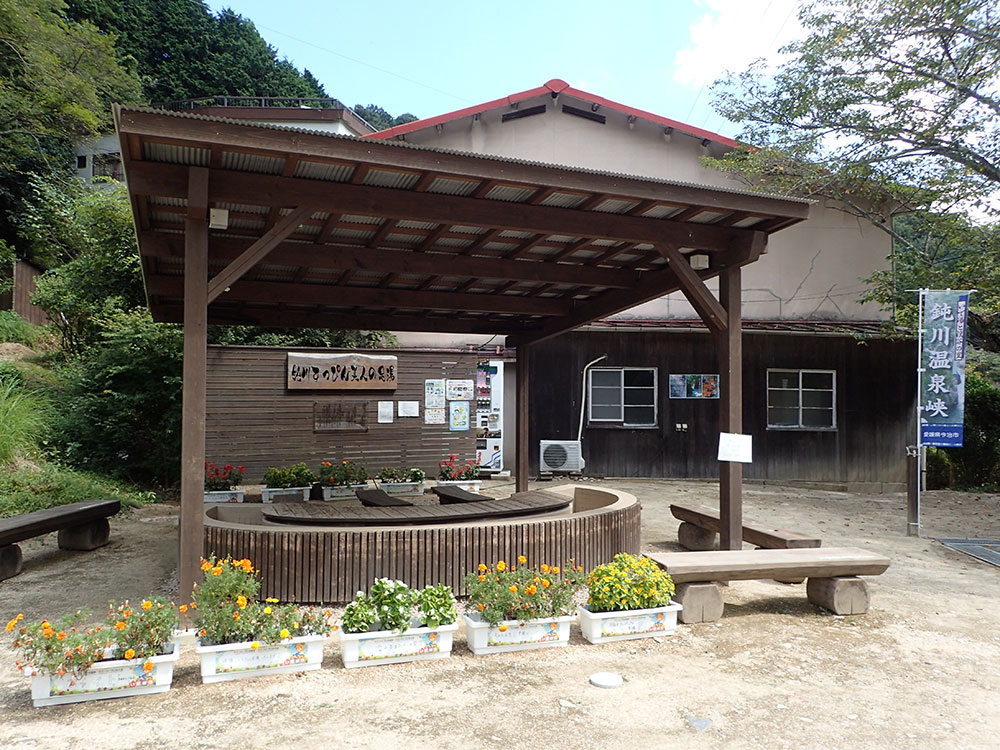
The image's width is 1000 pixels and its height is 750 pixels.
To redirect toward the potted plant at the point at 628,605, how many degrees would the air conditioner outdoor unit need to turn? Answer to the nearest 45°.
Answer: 0° — it already faces it

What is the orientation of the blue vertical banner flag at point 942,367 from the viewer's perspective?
toward the camera

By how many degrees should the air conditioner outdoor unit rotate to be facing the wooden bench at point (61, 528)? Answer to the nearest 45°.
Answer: approximately 45° to its right

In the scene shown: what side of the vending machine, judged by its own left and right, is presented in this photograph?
front

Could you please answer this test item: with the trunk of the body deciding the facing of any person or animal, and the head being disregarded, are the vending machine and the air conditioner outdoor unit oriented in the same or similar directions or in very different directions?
same or similar directions

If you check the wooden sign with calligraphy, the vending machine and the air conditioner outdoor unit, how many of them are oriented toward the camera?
3

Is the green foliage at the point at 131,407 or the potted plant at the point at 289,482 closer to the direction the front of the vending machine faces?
the potted plant

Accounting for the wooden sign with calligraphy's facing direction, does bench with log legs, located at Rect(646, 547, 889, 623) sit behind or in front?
in front

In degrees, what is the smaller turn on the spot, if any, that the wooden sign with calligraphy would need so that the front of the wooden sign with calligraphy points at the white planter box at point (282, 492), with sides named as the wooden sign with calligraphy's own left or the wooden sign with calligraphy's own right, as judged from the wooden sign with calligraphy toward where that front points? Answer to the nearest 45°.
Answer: approximately 45° to the wooden sign with calligraphy's own right

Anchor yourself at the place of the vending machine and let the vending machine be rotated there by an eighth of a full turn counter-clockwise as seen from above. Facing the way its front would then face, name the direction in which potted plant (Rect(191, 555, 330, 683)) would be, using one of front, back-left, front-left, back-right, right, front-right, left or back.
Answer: front-right

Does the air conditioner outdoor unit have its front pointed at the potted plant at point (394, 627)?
yes

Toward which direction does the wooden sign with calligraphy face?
toward the camera

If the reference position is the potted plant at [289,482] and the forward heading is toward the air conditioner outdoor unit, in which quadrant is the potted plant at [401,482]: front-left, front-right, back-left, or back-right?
front-right

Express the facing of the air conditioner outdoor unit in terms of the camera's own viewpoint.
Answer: facing the viewer

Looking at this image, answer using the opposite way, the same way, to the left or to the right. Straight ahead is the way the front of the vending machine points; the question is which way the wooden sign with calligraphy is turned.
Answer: the same way

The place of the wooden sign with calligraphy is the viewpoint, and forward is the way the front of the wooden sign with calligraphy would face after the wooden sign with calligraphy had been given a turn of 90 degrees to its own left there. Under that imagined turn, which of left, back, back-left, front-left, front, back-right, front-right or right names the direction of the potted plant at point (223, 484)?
back-right

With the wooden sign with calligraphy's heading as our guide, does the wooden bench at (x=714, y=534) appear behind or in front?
in front

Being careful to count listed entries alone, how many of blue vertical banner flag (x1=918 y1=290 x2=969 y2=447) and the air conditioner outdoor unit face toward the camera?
2
